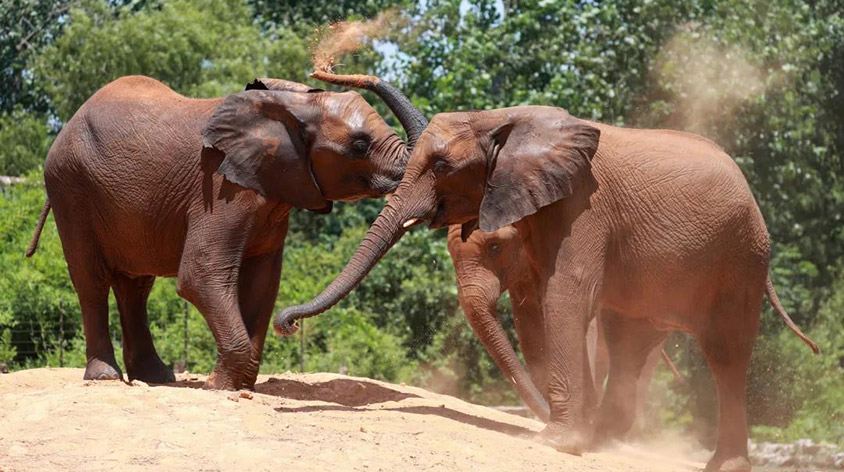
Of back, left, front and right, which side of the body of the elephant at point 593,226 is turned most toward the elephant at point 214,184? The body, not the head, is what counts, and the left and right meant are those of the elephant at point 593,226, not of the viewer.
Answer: front

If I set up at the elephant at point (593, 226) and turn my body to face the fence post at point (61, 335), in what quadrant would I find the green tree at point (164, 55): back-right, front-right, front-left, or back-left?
front-right

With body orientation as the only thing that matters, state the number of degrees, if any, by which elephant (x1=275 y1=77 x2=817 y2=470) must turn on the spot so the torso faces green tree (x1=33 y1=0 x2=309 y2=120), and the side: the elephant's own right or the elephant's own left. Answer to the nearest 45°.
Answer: approximately 45° to the elephant's own right

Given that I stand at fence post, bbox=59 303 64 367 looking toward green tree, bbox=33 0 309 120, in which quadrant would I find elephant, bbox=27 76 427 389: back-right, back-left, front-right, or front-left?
back-right

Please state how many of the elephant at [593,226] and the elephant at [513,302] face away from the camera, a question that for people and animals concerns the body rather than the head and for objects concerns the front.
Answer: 0

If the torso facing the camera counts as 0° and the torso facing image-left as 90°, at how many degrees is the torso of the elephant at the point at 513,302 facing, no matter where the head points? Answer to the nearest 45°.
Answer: approximately 45°

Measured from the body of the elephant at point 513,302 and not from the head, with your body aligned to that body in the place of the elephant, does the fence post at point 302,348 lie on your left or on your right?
on your right

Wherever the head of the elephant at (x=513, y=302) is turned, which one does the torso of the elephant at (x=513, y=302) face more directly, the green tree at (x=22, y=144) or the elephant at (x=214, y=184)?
the elephant

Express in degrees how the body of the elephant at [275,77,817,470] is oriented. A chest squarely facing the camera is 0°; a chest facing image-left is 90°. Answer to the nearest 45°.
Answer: approximately 90°

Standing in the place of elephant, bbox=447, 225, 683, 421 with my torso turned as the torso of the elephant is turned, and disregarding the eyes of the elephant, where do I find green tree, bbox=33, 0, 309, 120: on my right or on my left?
on my right
